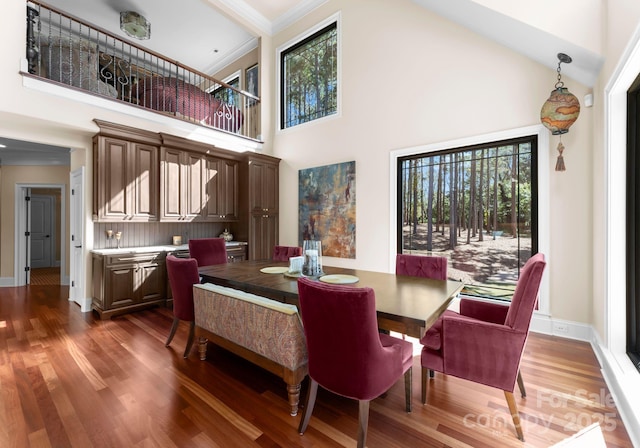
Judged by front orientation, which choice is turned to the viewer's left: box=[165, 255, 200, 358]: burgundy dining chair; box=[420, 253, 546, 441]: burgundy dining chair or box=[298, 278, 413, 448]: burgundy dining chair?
box=[420, 253, 546, 441]: burgundy dining chair

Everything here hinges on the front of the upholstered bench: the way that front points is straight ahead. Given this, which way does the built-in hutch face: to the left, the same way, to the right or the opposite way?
to the right

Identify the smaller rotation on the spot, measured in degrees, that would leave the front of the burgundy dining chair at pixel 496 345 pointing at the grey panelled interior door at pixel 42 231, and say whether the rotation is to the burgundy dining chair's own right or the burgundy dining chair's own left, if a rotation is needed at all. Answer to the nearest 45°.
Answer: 0° — it already faces it

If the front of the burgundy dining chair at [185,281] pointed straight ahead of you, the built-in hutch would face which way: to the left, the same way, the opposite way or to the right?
to the right

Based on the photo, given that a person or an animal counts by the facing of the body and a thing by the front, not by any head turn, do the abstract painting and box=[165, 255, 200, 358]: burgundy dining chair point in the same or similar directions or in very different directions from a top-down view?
very different directions

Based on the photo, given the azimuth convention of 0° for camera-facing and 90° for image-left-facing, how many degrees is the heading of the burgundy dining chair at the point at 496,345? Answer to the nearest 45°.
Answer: approximately 90°

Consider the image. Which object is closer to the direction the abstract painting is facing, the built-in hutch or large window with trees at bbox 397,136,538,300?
the built-in hutch

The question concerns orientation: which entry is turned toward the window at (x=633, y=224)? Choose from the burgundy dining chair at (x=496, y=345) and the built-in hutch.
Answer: the built-in hutch

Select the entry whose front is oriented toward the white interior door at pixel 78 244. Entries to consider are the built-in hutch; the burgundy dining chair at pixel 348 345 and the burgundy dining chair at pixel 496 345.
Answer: the burgundy dining chair at pixel 496 345

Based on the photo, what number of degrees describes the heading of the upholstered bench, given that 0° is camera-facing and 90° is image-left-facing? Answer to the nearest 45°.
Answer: approximately 225°

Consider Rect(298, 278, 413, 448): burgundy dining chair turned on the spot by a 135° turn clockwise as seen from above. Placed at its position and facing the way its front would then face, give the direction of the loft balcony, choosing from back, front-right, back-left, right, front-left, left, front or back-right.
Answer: back-right
